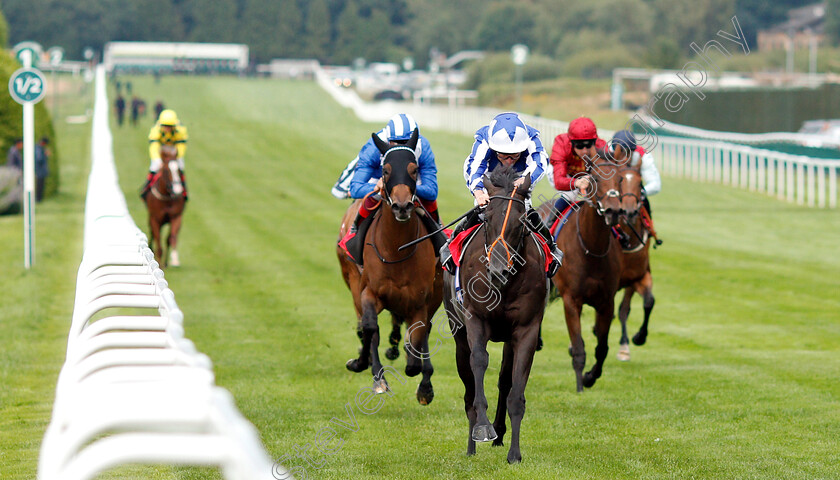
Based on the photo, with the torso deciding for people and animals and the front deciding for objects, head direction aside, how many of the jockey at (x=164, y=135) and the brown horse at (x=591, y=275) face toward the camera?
2

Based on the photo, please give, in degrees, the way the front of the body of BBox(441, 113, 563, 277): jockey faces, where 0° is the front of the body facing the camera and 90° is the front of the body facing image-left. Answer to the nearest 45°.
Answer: approximately 0°

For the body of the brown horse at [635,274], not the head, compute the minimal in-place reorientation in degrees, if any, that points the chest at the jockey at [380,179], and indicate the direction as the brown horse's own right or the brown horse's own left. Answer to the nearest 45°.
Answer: approximately 45° to the brown horse's own right

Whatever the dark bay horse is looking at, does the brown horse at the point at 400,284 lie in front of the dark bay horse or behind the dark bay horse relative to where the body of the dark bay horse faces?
behind

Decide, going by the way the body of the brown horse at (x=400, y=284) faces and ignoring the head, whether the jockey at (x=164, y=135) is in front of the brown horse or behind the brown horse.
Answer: behind
